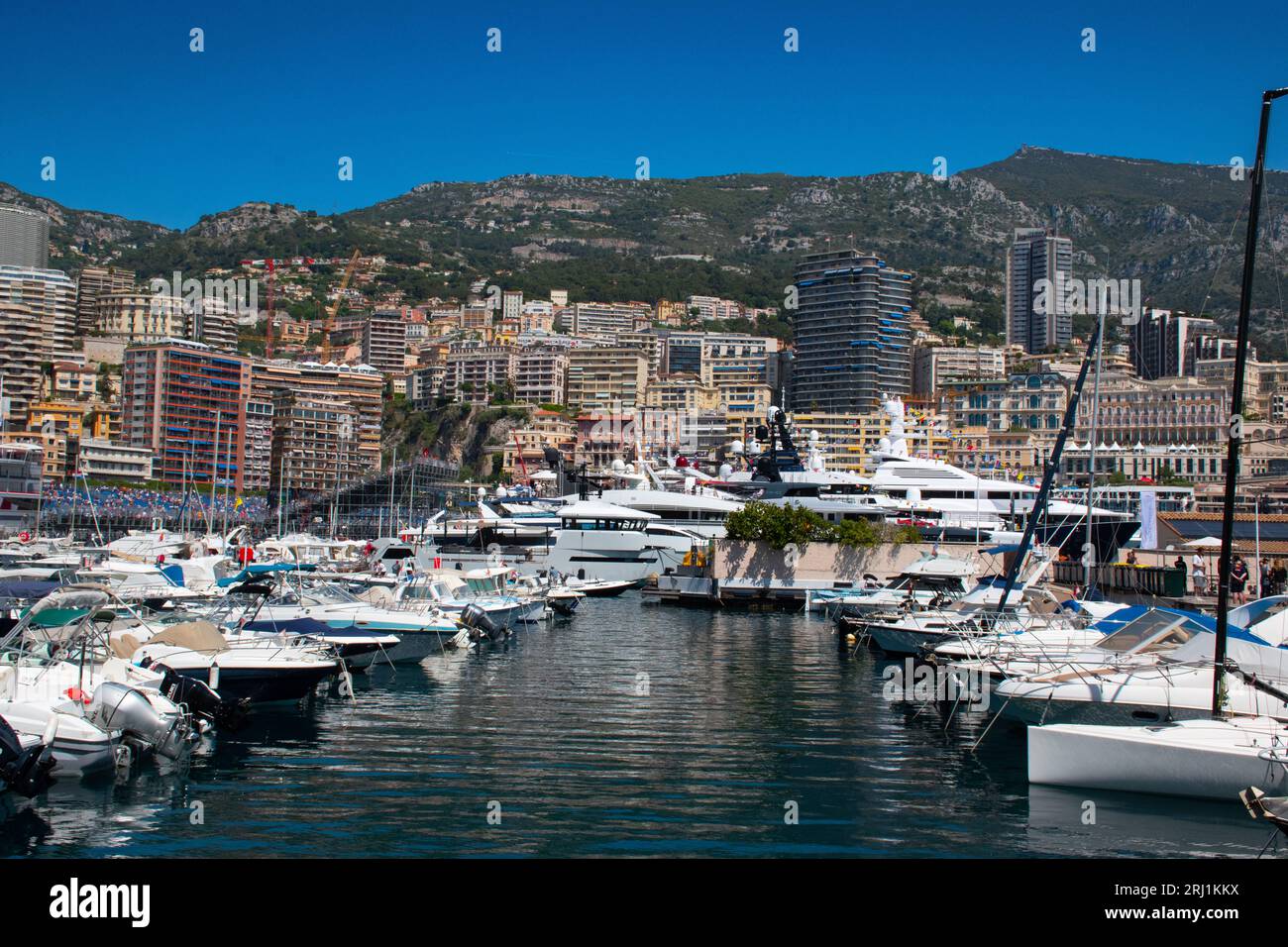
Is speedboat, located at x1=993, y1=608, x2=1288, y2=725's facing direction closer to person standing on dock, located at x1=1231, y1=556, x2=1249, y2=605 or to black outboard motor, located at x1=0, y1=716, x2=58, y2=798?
the black outboard motor

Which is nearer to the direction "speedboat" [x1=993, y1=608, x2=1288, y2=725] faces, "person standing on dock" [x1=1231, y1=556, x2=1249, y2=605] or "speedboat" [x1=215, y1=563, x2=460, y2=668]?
the speedboat

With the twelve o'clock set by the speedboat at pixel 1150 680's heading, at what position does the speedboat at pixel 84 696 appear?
the speedboat at pixel 84 696 is roughly at 11 o'clock from the speedboat at pixel 1150 680.

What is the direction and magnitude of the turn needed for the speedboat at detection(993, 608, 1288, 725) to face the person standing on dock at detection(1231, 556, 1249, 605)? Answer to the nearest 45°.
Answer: approximately 90° to its right

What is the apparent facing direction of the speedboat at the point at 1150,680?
to the viewer's left

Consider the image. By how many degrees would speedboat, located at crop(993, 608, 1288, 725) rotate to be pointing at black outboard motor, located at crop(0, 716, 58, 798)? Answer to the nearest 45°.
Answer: approximately 45° to its left

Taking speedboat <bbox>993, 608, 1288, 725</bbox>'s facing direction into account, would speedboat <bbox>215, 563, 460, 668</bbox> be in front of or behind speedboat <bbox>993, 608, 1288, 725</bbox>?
in front

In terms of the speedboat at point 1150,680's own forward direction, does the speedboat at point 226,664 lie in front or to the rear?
in front
